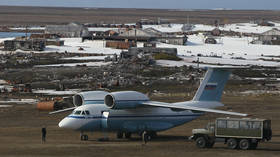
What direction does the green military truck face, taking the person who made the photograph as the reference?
facing to the left of the viewer
